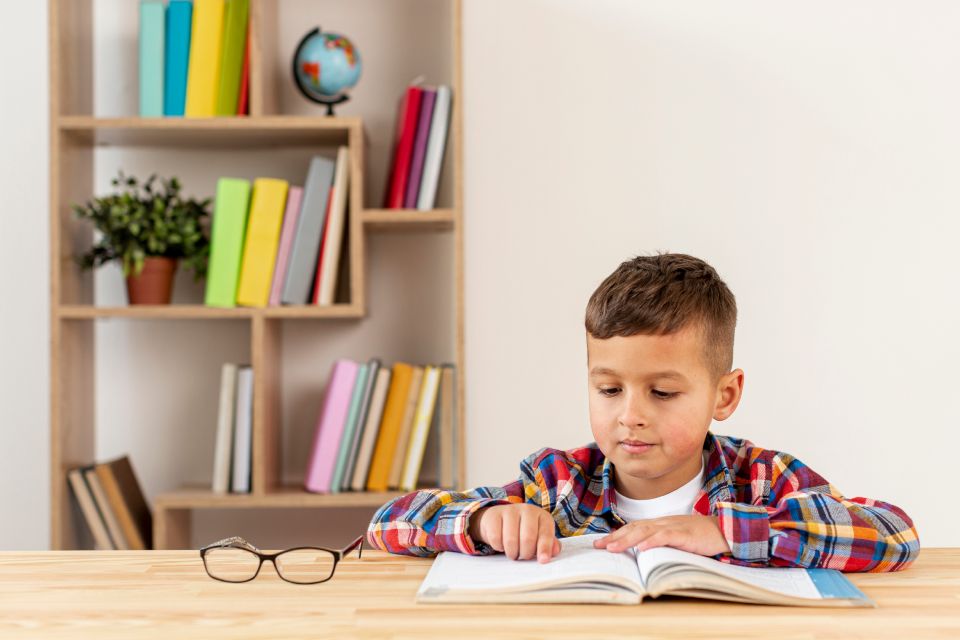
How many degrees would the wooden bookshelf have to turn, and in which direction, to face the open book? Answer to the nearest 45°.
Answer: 0° — it already faces it
